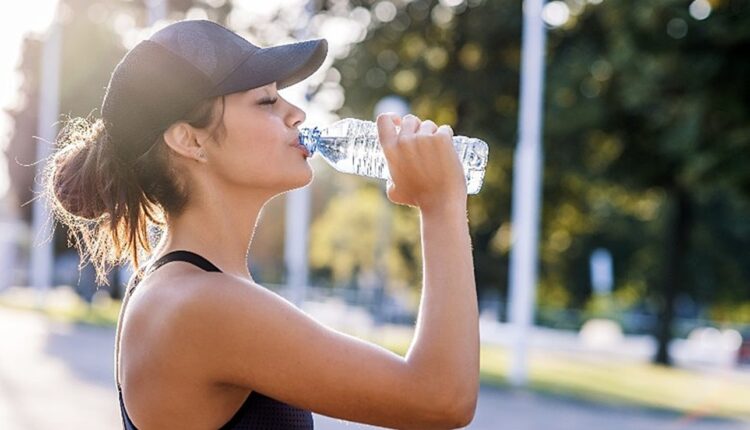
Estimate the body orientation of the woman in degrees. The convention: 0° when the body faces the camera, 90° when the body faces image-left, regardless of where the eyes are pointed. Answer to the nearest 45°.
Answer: approximately 270°

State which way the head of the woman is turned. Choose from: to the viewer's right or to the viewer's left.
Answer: to the viewer's right
